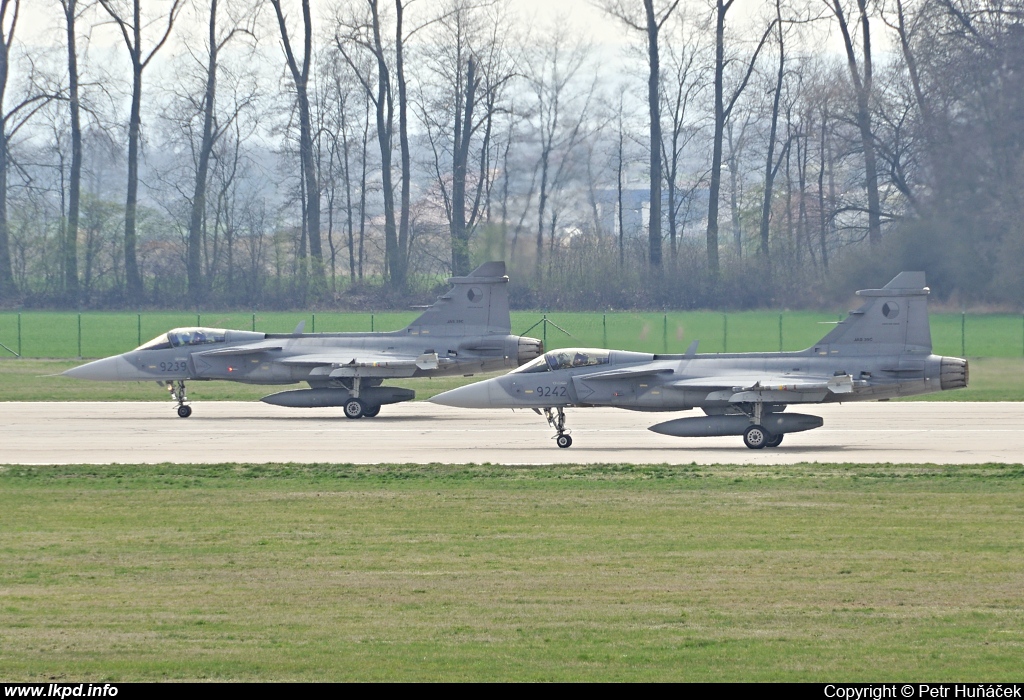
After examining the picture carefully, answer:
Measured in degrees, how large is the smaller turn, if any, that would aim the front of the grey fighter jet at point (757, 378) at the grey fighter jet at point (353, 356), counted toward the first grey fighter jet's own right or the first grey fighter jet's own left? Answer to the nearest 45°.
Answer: approximately 45° to the first grey fighter jet's own right

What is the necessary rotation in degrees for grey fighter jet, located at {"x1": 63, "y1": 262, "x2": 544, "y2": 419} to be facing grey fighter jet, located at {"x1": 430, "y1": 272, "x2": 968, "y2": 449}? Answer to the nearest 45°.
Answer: approximately 135° to its left

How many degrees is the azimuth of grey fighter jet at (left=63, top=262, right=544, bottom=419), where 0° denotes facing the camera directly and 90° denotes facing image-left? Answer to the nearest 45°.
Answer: approximately 90°

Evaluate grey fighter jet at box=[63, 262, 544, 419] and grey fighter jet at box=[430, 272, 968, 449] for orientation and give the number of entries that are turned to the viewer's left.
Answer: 2

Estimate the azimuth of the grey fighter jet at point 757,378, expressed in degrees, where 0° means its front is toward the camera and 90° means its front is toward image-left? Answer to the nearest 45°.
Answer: approximately 90°
